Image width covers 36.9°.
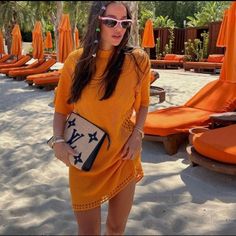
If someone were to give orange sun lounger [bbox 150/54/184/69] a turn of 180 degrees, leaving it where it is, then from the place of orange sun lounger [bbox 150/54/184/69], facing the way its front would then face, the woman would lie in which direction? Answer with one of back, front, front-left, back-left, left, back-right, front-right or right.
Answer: right

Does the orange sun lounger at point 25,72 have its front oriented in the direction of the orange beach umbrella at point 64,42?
no

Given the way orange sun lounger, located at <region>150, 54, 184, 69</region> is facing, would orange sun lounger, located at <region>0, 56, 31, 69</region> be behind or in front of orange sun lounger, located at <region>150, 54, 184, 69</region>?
in front

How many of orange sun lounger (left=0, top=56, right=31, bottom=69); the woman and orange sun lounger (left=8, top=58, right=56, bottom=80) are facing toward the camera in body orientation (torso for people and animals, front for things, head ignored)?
1

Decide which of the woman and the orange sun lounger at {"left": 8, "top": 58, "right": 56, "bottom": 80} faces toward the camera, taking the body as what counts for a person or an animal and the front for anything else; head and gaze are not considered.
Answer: the woman

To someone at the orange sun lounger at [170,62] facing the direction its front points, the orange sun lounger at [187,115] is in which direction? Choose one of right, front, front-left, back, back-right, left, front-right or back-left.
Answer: left

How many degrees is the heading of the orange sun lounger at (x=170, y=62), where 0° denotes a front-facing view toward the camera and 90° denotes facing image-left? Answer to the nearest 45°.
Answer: approximately 90°

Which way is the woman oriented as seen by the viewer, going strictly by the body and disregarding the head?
toward the camera

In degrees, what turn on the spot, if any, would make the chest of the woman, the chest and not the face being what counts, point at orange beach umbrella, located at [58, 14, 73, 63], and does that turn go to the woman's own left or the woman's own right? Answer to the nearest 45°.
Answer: approximately 180°

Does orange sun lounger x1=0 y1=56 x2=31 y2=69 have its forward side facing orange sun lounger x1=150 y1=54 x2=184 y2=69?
no
